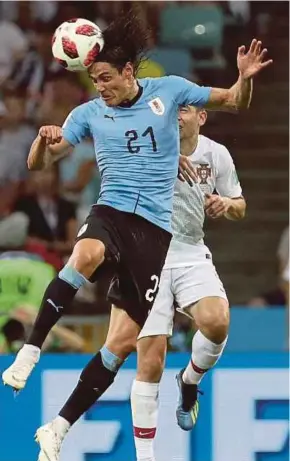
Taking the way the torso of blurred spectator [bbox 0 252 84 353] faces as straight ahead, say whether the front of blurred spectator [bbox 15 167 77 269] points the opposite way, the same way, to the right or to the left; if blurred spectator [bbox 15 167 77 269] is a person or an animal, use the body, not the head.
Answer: the same way

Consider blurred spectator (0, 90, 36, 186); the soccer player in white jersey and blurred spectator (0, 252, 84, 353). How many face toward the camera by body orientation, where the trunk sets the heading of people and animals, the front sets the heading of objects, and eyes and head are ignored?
3

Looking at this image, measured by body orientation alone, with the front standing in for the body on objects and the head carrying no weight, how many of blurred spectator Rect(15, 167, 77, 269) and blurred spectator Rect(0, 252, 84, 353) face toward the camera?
2

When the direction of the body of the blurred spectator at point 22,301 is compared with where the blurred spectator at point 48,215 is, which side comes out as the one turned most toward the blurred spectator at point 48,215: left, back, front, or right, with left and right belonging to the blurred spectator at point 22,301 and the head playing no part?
back

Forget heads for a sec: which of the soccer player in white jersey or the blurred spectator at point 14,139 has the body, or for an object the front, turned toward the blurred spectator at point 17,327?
the blurred spectator at point 14,139

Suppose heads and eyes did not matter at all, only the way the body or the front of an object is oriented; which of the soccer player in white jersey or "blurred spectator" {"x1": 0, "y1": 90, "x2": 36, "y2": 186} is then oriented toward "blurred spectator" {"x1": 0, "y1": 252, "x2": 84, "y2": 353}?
"blurred spectator" {"x1": 0, "y1": 90, "x2": 36, "y2": 186}

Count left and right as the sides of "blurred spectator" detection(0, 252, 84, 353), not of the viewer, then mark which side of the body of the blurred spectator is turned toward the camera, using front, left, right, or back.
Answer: front

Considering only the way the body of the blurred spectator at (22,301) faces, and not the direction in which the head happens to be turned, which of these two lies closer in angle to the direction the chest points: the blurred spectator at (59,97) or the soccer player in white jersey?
the soccer player in white jersey

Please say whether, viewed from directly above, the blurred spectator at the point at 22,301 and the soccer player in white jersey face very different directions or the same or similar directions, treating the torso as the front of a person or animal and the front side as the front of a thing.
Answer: same or similar directions

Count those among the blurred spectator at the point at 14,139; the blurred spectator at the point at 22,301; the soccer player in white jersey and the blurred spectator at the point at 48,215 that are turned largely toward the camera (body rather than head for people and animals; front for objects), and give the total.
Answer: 4

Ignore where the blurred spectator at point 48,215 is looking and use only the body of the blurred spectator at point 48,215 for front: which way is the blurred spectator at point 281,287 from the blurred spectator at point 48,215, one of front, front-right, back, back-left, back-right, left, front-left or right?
left
